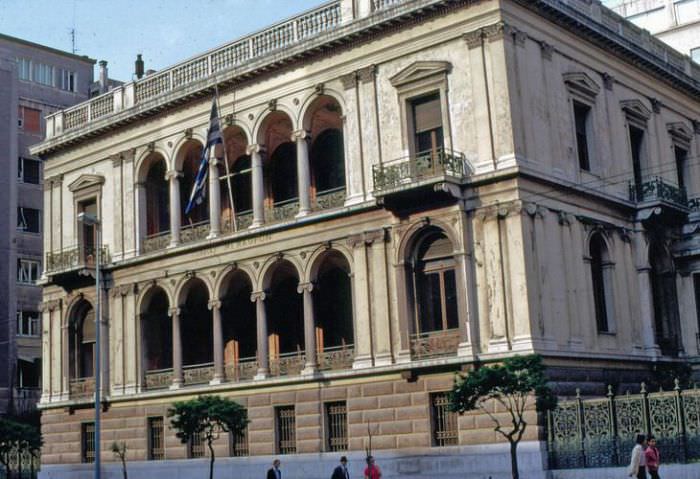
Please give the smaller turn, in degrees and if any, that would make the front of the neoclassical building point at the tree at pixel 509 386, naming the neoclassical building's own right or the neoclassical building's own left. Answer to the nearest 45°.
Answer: approximately 45° to the neoclassical building's own left

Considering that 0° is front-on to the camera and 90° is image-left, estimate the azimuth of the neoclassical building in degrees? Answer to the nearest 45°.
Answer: approximately 45°

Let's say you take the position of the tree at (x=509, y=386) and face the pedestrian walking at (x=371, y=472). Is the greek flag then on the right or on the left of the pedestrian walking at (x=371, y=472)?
right

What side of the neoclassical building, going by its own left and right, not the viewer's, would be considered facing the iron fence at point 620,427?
left

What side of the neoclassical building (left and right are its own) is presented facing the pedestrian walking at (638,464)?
left
